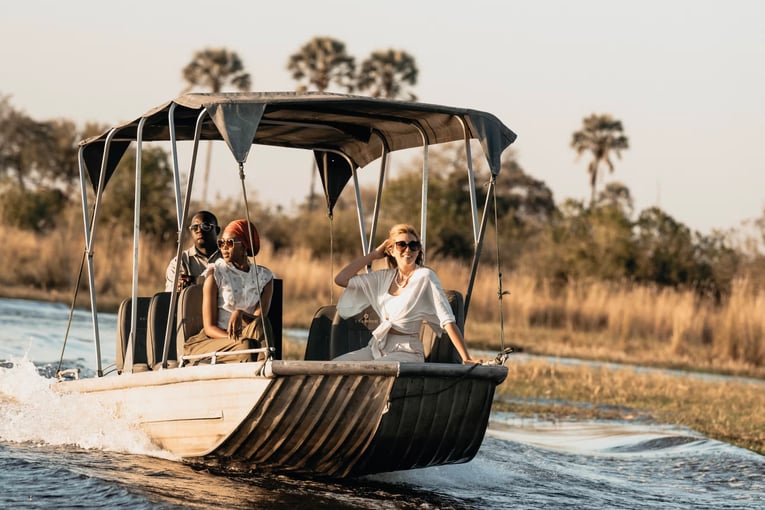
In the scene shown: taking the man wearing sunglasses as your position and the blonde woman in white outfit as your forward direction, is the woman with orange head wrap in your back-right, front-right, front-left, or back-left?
front-right

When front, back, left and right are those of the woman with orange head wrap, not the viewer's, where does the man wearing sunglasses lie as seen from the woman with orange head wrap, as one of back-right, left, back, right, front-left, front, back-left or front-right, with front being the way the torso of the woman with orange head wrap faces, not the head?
back-right

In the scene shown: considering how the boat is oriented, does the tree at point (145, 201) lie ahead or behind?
behind
